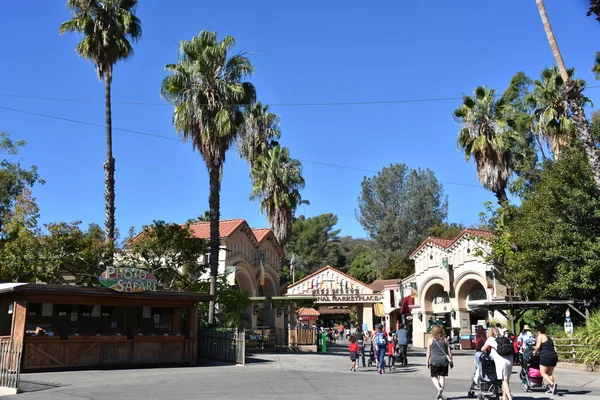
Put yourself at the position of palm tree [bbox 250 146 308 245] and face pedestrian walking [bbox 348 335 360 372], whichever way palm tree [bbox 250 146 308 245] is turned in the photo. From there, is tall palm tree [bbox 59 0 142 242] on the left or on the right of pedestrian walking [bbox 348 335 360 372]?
right

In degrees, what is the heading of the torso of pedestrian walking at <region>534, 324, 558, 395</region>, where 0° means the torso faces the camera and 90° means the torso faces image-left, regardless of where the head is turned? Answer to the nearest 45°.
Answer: approximately 135°

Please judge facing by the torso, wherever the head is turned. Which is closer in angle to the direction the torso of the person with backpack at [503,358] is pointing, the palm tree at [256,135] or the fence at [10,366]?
the palm tree

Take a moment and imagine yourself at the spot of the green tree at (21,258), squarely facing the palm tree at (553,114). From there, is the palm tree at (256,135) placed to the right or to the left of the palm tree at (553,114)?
left

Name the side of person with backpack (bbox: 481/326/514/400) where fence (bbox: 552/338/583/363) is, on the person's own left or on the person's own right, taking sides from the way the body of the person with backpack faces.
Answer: on the person's own right

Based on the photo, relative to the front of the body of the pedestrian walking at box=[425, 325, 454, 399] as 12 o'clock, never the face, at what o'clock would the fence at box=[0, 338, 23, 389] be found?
The fence is roughly at 9 o'clock from the pedestrian walking.

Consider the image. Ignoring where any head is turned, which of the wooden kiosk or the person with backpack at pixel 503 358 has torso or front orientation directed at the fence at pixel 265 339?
the person with backpack

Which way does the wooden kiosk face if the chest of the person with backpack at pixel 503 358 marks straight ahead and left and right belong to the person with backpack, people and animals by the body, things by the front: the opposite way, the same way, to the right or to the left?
the opposite way

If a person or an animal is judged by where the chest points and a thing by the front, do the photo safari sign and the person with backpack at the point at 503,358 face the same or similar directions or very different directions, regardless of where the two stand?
very different directions

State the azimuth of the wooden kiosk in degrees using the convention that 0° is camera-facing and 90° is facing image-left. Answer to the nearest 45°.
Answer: approximately 0°

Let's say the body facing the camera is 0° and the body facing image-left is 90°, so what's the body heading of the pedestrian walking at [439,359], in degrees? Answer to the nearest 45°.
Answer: approximately 180°
